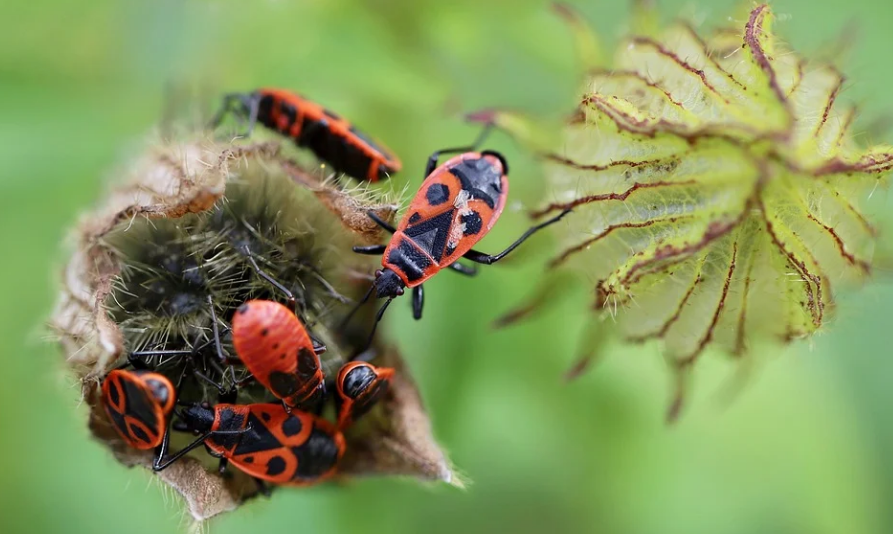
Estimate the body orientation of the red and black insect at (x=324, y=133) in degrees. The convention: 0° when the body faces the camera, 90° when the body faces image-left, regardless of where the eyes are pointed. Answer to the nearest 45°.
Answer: approximately 90°

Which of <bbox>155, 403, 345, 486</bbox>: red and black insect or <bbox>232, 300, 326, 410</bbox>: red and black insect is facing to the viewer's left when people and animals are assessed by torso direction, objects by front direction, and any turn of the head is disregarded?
<bbox>155, 403, 345, 486</bbox>: red and black insect

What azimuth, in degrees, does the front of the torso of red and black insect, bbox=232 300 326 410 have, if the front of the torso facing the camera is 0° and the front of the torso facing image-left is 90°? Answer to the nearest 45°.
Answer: approximately 315°

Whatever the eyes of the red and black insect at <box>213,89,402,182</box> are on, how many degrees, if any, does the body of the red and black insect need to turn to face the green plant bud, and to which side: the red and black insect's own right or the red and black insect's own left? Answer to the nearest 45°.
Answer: approximately 135° to the red and black insect's own left

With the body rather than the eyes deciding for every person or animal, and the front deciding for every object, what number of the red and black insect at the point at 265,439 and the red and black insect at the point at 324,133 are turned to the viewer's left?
2

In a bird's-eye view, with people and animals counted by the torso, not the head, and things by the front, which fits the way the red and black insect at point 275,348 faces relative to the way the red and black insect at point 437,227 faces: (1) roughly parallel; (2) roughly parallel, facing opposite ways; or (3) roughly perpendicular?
roughly perpendicular

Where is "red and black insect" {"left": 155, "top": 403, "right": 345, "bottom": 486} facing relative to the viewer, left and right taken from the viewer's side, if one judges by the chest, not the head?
facing to the left of the viewer
